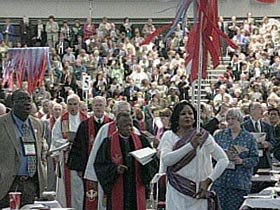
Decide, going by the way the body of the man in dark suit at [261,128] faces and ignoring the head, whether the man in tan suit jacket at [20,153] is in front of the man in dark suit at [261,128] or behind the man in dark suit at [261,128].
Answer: in front

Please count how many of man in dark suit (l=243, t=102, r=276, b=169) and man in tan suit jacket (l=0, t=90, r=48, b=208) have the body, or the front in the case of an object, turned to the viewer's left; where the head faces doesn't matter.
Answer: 0

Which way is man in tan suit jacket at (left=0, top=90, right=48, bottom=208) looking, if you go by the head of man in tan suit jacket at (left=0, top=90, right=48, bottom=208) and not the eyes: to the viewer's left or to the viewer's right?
to the viewer's right

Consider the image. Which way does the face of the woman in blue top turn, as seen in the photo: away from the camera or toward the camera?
toward the camera

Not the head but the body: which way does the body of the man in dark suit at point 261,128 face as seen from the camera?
toward the camera

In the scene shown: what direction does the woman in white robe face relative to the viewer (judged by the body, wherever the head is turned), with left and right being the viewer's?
facing the viewer and to the right of the viewer

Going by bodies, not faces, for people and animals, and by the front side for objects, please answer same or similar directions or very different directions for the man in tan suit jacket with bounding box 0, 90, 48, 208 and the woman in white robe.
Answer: same or similar directions

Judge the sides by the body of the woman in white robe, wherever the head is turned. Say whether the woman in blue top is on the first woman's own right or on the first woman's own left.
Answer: on the first woman's own left

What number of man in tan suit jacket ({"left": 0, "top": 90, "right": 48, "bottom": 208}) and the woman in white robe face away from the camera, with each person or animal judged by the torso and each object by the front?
0

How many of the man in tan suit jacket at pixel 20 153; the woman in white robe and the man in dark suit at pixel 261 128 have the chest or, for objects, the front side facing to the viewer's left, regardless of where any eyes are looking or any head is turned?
0

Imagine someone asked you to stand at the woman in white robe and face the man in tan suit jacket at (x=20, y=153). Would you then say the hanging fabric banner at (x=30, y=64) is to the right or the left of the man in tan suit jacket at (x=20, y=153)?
right
